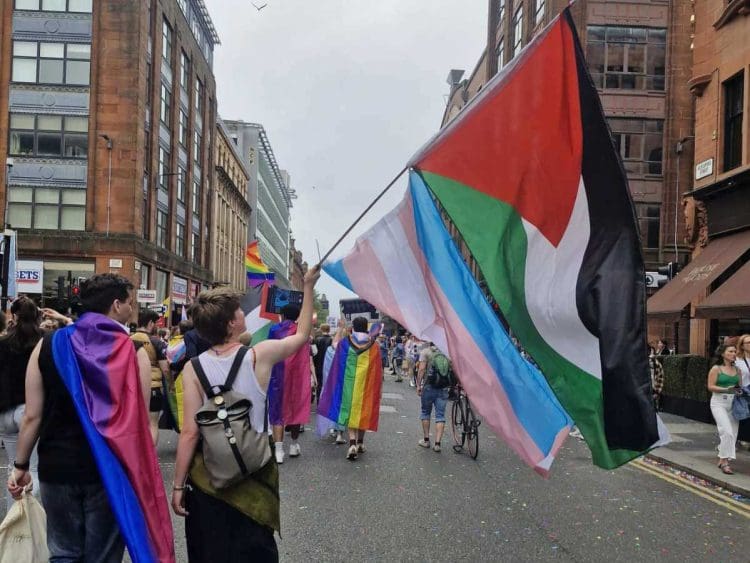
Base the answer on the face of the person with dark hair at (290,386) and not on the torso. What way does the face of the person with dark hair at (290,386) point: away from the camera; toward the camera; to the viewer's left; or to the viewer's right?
away from the camera

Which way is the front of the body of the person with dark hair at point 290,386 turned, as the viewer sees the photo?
away from the camera

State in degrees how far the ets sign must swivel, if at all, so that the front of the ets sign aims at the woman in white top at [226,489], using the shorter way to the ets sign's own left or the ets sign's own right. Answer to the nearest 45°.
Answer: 0° — it already faces them

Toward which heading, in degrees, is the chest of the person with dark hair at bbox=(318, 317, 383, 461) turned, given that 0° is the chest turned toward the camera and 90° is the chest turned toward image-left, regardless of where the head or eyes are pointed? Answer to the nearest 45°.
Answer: approximately 180°

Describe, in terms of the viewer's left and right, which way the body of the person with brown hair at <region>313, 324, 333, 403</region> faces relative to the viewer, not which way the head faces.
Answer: facing away from the viewer

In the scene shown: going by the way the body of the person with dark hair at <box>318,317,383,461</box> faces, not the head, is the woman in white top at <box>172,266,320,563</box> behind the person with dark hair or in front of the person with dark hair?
behind

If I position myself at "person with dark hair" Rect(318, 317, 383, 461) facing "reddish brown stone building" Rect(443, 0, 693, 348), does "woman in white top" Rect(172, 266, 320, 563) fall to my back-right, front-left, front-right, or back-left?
back-right

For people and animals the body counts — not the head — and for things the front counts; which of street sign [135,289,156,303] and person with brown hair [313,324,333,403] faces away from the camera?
the person with brown hair

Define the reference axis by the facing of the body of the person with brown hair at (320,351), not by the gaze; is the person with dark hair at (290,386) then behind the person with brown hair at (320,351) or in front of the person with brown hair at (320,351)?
behind

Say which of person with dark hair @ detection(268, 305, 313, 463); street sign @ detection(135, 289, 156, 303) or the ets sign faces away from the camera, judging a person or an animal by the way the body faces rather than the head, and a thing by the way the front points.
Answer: the person with dark hair
